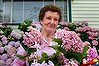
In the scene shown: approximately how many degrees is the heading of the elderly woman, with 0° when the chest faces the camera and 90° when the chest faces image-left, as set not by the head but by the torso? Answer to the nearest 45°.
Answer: approximately 0°

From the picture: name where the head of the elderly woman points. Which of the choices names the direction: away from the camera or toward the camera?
toward the camera

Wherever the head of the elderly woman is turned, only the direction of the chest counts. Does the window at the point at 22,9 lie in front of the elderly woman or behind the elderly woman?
behind

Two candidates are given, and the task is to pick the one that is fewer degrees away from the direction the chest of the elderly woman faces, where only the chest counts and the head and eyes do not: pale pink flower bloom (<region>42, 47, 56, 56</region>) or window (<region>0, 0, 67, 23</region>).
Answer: the pale pink flower bloom
